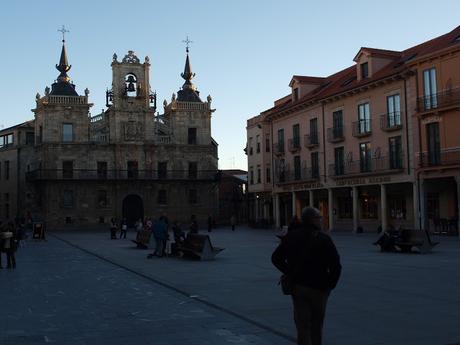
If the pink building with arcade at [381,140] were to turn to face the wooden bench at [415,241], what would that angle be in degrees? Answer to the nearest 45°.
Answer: approximately 45° to its left

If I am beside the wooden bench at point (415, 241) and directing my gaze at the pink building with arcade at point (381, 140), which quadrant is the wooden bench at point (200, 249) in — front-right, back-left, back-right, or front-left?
back-left

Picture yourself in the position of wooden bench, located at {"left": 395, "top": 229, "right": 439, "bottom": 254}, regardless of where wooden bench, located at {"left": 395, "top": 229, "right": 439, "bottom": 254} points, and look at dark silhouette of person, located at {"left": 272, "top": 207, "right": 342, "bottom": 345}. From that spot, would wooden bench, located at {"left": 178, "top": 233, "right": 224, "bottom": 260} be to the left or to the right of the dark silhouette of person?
right

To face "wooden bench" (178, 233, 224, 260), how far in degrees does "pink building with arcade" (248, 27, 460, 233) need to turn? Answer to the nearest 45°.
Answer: approximately 45° to its left

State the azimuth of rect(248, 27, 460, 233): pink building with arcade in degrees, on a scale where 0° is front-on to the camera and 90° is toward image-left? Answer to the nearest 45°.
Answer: approximately 45°
